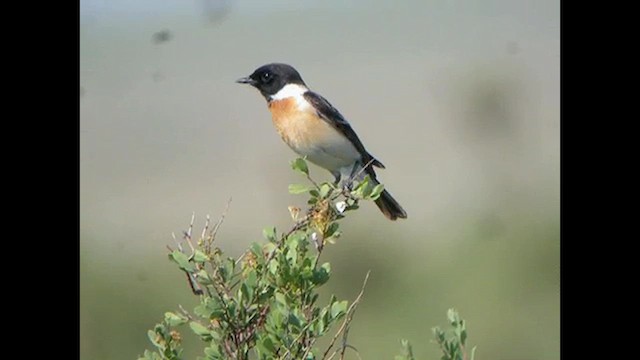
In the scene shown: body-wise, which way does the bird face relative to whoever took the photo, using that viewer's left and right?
facing to the left of the viewer
